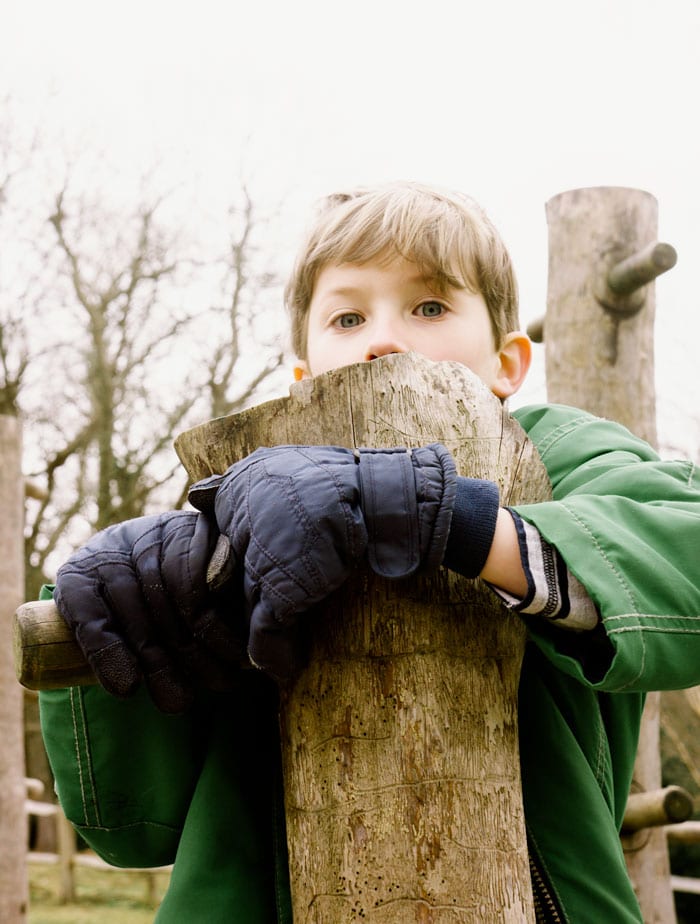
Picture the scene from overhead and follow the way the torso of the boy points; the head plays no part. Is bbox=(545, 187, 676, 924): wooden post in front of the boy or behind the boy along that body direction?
behind

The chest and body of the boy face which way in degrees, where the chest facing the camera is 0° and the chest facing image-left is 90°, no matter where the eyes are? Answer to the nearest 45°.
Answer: approximately 0°

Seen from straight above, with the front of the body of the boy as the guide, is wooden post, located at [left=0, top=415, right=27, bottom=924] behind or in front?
behind
